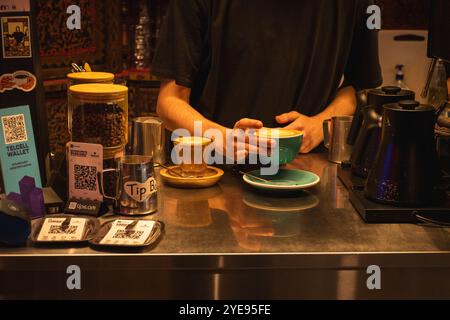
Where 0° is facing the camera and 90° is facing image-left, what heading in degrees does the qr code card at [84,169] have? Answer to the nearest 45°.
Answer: approximately 0°

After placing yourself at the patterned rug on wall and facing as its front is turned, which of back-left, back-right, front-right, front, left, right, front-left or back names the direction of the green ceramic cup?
front

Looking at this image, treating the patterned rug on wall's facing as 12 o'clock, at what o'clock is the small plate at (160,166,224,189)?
The small plate is roughly at 12 o'clock from the patterned rug on wall.

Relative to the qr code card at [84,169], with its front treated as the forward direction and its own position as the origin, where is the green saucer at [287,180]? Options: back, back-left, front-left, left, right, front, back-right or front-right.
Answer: left

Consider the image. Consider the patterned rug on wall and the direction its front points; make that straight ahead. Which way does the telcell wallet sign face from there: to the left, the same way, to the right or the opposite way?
the same way

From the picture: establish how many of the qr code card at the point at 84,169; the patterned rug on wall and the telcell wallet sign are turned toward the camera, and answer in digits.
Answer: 3

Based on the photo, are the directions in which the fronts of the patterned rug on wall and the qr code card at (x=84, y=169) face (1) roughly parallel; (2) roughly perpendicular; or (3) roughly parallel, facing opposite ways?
roughly parallel

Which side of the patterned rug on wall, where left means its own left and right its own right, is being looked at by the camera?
front

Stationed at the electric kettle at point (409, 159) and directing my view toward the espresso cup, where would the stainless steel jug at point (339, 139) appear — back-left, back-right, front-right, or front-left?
front-right

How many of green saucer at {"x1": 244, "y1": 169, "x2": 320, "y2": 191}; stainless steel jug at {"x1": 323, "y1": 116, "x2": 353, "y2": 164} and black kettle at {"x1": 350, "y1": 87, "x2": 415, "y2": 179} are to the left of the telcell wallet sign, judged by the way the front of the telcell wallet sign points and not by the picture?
3

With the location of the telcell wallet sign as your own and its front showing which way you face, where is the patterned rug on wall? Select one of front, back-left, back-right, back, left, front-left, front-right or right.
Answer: back

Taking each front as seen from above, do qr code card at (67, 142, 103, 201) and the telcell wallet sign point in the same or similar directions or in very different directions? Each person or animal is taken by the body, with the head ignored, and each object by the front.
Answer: same or similar directions

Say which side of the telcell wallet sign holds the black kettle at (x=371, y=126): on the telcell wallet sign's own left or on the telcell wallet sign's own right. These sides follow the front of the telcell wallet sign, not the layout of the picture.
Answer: on the telcell wallet sign's own left
